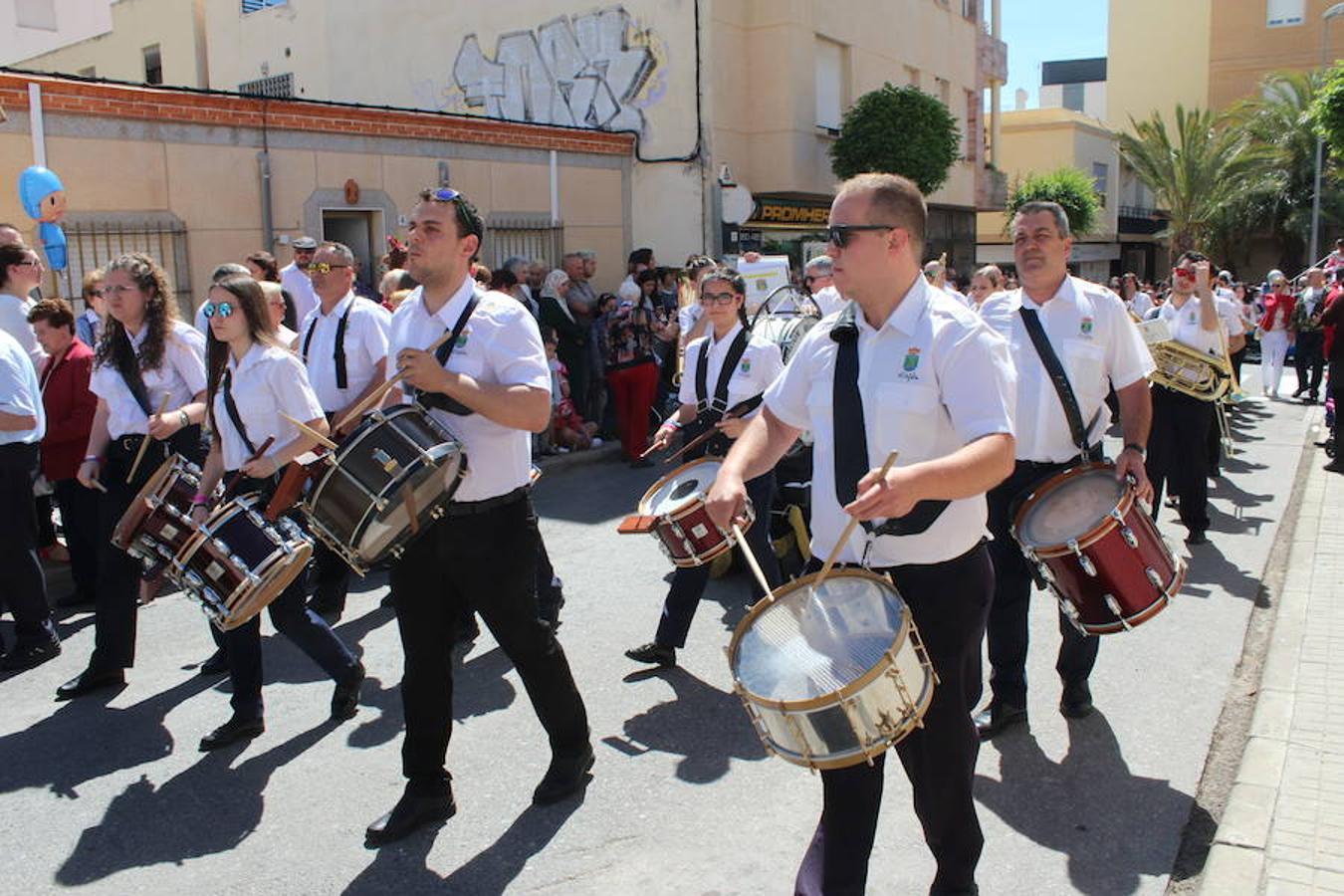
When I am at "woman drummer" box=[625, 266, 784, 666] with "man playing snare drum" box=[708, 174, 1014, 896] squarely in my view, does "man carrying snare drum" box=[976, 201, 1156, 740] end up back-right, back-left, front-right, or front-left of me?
front-left

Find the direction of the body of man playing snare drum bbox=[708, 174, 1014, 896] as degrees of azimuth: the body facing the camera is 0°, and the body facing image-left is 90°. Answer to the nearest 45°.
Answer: approximately 45°

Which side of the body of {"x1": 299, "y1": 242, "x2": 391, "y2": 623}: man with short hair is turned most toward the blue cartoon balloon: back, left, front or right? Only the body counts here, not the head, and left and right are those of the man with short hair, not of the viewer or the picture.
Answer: right

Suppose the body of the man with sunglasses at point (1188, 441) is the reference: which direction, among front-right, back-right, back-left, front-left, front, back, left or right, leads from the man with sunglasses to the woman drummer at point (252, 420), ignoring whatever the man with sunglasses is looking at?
front

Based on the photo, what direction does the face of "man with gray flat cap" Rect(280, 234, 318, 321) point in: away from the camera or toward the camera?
toward the camera

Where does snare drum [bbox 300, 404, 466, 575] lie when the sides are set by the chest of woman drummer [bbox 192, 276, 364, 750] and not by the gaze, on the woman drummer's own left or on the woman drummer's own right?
on the woman drummer's own left

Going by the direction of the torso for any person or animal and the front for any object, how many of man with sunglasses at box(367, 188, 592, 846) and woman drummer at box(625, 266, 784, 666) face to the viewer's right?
0

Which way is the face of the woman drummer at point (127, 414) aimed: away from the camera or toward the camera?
toward the camera

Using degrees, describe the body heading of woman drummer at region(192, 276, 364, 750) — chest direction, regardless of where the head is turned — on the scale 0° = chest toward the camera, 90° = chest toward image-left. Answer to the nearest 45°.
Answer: approximately 45°

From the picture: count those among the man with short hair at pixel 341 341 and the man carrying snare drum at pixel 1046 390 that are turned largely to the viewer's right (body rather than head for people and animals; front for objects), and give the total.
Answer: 0

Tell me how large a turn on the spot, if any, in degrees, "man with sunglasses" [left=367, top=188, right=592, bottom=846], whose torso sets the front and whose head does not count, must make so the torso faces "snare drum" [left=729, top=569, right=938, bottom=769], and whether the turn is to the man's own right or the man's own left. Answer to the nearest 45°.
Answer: approximately 90° to the man's own left

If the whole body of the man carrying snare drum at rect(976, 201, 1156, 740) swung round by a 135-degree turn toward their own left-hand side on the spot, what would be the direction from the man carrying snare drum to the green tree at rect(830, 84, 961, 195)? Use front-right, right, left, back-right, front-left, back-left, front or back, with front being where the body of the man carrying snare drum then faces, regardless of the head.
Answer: left

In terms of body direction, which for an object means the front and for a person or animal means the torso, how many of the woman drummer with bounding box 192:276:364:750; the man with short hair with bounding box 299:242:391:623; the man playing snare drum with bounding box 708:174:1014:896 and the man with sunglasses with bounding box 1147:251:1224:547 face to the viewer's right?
0

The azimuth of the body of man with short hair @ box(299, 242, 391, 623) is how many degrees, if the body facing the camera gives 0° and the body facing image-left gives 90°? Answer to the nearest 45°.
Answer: approximately 45°

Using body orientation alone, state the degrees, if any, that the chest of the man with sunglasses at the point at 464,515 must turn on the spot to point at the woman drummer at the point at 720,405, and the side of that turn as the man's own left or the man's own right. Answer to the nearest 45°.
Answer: approximately 180°
